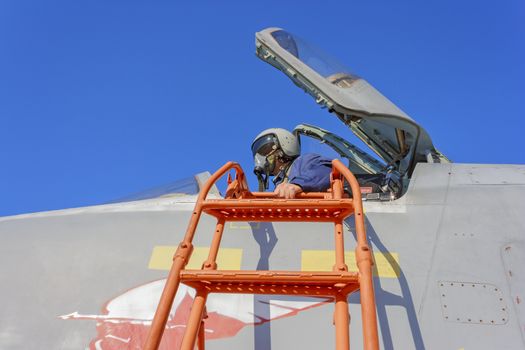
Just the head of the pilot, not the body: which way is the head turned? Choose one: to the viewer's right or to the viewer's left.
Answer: to the viewer's left

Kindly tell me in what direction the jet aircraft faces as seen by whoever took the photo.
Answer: facing to the left of the viewer

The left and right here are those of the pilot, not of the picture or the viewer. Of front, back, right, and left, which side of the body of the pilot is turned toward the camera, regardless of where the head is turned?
left
